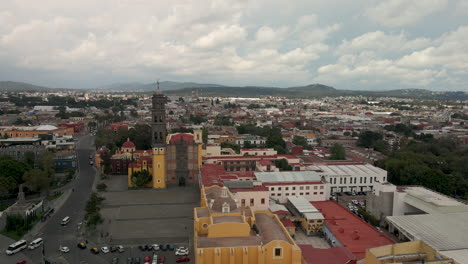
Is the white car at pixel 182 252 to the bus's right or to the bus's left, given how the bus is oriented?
on its left

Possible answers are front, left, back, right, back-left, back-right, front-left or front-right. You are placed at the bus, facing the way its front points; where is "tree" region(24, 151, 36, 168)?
back-right

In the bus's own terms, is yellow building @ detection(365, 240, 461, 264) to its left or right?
on its left

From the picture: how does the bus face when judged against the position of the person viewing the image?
facing the viewer and to the left of the viewer

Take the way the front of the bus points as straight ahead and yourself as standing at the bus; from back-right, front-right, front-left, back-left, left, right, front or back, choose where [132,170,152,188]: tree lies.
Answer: back

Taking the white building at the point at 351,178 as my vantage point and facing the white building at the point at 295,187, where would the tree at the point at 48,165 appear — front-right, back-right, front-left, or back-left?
front-right

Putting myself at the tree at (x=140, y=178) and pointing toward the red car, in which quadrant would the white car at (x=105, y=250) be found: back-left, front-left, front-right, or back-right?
front-right

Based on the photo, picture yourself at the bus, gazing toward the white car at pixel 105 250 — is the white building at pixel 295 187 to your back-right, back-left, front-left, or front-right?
front-left
